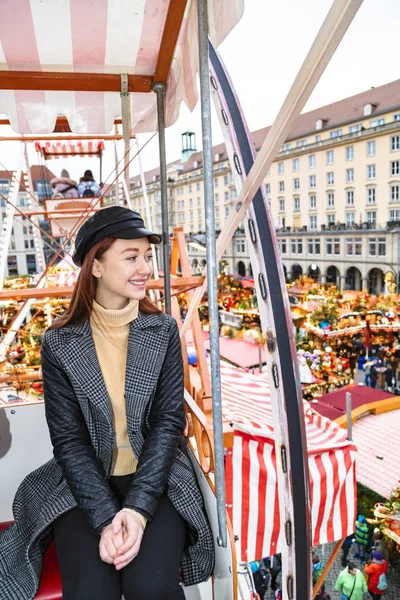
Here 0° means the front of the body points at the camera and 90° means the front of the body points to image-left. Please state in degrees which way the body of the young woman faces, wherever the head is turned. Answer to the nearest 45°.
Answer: approximately 0°

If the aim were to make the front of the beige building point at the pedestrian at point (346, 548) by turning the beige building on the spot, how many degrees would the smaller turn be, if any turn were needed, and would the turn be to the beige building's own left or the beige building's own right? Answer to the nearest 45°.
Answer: approximately 45° to the beige building's own left

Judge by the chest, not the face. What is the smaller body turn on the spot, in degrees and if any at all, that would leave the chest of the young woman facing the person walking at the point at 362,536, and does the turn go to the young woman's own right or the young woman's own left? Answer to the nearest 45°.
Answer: approximately 135° to the young woman's own left

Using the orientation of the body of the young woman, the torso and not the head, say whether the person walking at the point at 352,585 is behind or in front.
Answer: behind

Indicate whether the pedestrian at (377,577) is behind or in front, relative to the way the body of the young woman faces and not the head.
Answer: behind

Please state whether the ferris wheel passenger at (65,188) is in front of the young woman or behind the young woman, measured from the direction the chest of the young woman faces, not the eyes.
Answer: behind

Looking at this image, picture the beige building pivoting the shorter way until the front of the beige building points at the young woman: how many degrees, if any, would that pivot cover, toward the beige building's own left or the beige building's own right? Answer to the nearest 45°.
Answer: approximately 45° to the beige building's own left

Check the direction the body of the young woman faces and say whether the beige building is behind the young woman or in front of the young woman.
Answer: behind

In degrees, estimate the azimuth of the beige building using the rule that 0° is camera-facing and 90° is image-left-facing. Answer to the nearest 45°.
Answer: approximately 45°
